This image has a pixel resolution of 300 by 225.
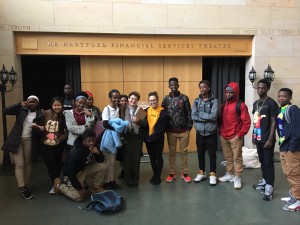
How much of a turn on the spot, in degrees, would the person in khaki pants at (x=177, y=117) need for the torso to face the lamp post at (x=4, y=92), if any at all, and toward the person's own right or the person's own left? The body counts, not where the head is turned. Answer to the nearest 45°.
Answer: approximately 90° to the person's own right

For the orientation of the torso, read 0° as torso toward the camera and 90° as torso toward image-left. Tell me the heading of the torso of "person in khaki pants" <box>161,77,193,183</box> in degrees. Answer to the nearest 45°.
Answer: approximately 0°

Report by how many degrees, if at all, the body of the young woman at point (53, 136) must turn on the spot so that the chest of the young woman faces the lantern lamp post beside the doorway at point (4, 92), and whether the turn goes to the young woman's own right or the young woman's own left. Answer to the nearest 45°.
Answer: approximately 135° to the young woman's own right

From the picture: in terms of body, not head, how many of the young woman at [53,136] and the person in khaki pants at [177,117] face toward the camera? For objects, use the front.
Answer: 2

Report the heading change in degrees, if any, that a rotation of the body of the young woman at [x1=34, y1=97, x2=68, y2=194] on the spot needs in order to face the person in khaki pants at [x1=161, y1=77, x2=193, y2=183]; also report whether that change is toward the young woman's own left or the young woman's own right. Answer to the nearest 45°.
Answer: approximately 90° to the young woman's own left

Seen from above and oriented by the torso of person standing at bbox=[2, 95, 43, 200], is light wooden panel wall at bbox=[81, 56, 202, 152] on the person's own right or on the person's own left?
on the person's own left
